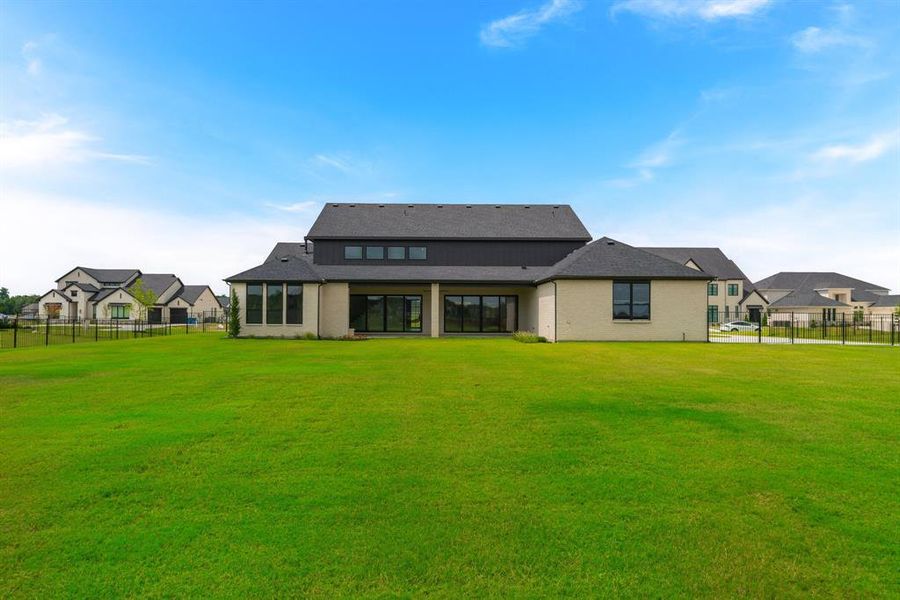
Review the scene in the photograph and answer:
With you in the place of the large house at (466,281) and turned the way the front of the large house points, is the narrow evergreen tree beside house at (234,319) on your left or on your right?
on your left

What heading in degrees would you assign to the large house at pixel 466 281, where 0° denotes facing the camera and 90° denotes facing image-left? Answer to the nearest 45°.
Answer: approximately 180°

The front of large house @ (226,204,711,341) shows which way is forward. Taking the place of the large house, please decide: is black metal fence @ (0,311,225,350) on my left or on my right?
on my left

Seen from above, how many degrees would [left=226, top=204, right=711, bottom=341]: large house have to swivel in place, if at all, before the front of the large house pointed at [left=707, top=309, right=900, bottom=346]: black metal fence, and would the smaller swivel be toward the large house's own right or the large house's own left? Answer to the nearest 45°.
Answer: approximately 90° to the large house's own right

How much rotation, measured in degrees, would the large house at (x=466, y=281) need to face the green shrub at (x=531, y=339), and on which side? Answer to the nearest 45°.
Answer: approximately 135° to its right

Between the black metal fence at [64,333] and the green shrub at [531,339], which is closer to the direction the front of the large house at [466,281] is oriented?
the black metal fence
